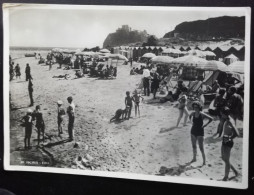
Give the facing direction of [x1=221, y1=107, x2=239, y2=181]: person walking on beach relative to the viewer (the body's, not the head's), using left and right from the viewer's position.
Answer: facing the viewer and to the left of the viewer

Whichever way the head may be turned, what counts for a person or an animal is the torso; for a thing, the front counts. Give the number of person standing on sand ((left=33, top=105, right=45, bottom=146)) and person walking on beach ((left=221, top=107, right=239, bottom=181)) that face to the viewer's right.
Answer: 0
